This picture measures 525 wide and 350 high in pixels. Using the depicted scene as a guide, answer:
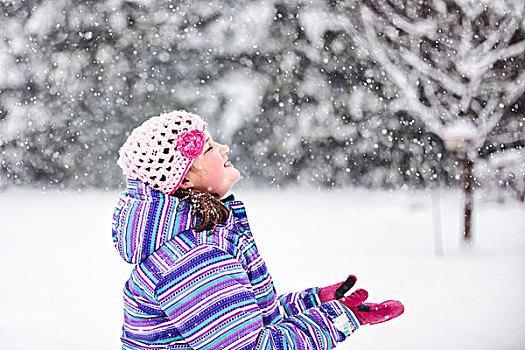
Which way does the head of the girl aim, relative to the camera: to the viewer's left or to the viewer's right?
to the viewer's right

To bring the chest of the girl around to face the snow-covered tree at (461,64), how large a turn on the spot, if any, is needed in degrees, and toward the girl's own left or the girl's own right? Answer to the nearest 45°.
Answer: approximately 45° to the girl's own left

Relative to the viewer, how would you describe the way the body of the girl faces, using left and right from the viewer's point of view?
facing to the right of the viewer
